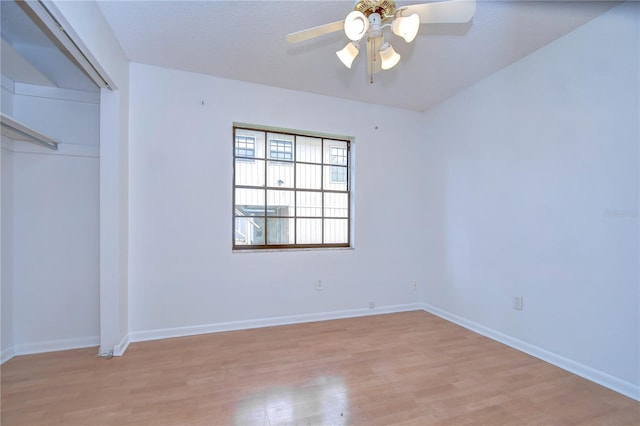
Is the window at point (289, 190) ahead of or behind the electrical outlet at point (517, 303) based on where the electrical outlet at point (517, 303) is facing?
ahead

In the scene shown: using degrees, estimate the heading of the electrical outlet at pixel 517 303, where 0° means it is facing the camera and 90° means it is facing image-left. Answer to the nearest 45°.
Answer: approximately 45°

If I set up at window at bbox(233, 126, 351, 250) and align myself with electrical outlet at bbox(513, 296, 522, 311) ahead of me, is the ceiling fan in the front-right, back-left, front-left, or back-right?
front-right

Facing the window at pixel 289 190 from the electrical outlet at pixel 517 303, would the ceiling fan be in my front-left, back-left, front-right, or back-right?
front-left

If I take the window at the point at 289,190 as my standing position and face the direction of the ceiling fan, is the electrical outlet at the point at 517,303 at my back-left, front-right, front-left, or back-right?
front-left

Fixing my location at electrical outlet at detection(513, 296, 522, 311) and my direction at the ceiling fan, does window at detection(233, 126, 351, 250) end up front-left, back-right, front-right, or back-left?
front-right
